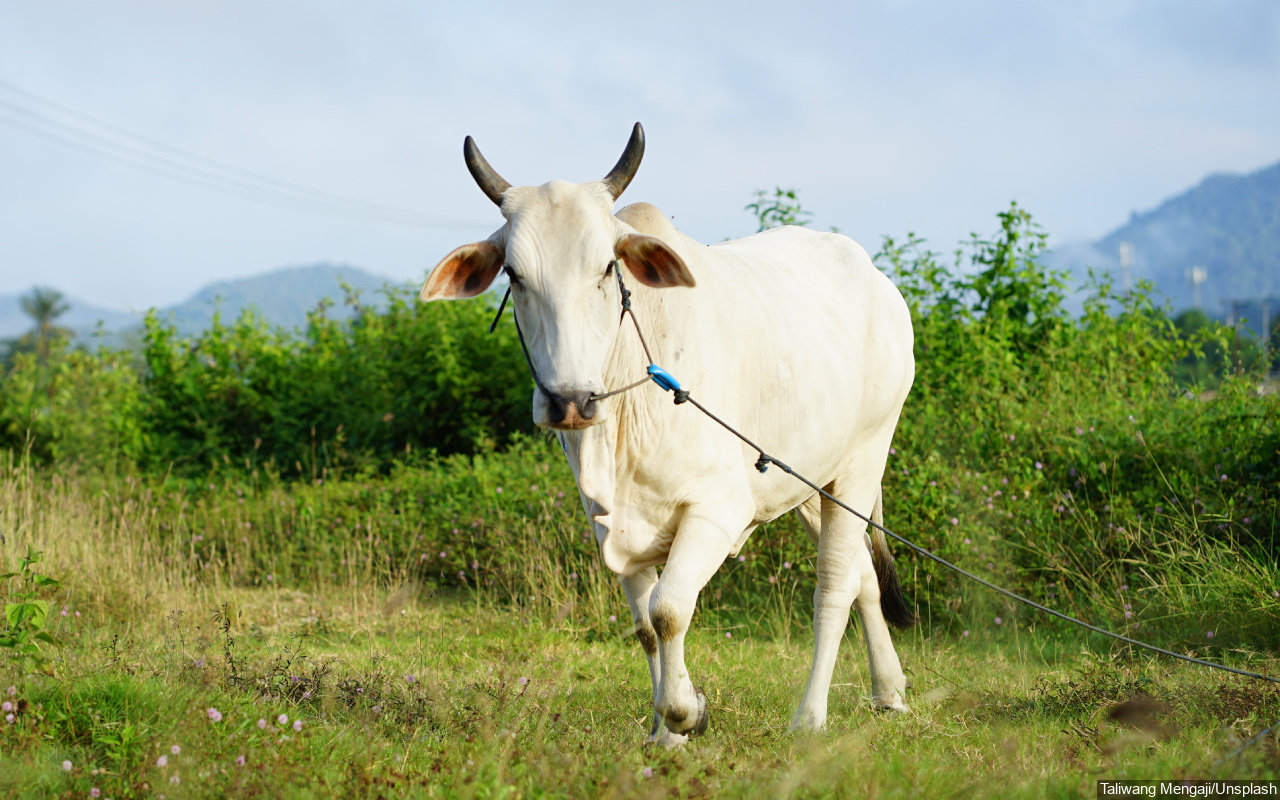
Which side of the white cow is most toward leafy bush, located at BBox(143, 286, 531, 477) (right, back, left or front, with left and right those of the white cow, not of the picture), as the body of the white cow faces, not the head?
right

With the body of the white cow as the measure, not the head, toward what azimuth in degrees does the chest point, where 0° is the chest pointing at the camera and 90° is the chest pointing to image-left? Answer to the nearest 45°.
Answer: approximately 45°
